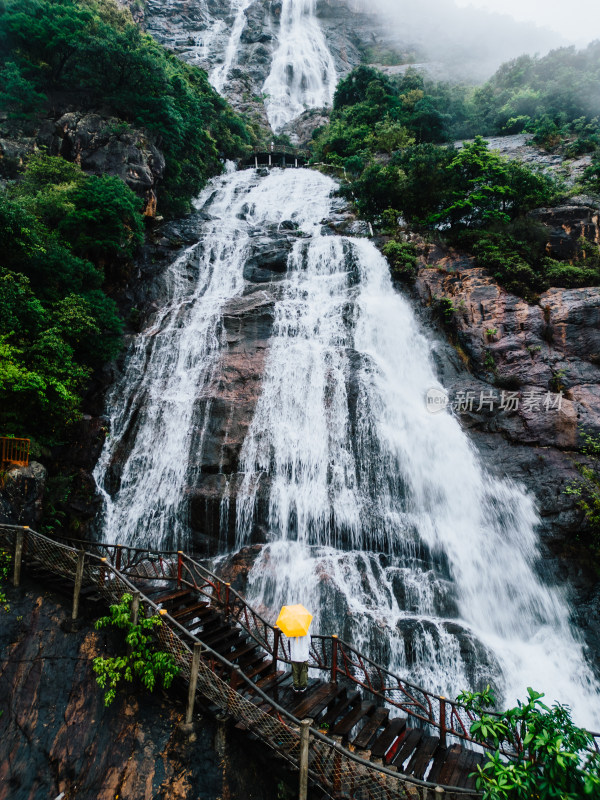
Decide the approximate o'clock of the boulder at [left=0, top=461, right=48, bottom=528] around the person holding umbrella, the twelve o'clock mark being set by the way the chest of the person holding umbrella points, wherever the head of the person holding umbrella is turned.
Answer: The boulder is roughly at 10 o'clock from the person holding umbrella.

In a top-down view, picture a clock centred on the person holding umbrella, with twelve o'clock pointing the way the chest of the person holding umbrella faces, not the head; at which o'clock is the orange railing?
The orange railing is roughly at 10 o'clock from the person holding umbrella.

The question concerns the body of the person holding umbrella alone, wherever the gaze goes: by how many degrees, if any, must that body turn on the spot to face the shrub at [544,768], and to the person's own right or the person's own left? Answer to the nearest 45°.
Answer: approximately 135° to the person's own right

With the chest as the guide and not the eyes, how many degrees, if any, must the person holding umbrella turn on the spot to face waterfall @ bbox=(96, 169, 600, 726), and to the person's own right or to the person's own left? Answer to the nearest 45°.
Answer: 0° — they already face it

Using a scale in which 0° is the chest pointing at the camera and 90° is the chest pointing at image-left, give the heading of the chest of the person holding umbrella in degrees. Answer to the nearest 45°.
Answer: approximately 180°

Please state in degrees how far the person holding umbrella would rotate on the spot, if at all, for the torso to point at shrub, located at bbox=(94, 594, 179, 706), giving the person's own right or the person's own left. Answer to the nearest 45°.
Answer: approximately 90° to the person's own left
